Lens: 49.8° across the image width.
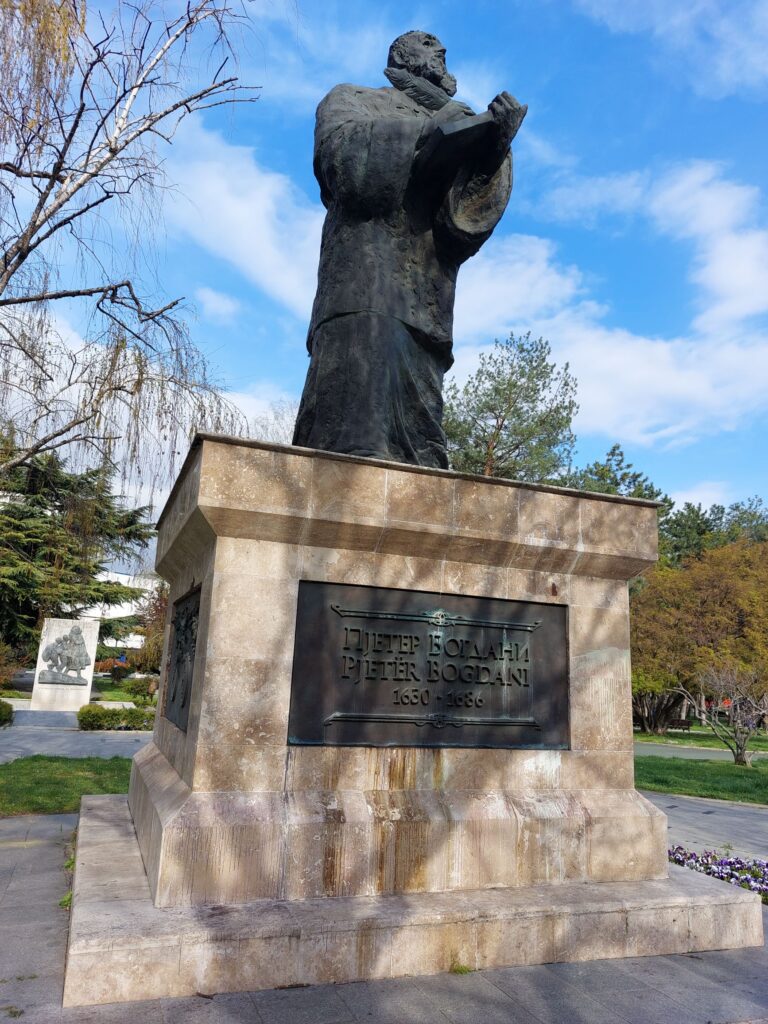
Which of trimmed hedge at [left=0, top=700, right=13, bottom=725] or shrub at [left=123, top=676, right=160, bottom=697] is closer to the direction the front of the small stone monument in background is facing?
the trimmed hedge

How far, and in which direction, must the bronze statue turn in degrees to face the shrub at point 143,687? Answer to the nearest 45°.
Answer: approximately 135° to its left

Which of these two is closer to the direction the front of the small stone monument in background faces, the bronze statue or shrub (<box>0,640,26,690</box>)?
the bronze statue

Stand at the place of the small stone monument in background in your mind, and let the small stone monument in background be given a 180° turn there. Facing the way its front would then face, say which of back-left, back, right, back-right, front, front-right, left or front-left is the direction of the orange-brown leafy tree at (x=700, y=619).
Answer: right

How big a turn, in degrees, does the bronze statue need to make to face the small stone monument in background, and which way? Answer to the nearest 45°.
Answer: approximately 180°

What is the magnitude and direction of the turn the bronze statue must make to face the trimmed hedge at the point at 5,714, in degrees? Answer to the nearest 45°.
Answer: approximately 180°

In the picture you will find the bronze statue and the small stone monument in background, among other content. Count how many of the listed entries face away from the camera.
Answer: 0

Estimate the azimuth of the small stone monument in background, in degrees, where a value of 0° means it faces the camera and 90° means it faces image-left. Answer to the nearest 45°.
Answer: approximately 0°

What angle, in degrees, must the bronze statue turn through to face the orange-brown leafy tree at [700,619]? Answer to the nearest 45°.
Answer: approximately 90° to its left

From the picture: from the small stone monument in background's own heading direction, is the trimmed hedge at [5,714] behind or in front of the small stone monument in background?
in front
